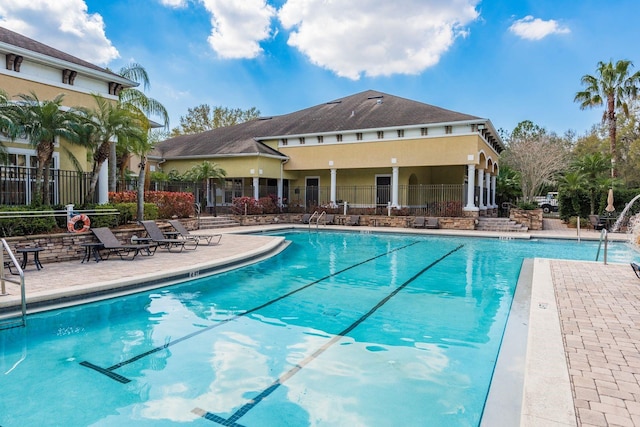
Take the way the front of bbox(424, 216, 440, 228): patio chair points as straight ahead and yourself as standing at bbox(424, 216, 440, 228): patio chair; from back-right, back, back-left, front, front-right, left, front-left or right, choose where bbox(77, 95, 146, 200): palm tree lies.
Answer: front-right

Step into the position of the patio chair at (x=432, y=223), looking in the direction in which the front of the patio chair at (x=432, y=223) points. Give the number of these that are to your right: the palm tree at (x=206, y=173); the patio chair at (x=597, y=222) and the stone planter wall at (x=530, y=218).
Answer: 1

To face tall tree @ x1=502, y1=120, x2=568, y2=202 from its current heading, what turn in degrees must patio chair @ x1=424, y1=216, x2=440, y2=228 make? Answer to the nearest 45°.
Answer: approximately 135° to its left

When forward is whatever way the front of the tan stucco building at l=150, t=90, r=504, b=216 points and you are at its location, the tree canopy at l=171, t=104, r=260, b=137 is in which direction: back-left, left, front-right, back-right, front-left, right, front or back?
back-right

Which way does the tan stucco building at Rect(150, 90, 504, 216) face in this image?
toward the camera

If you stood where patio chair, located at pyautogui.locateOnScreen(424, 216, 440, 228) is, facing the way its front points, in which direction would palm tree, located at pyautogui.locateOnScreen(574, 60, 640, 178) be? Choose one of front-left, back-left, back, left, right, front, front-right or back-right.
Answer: back-left

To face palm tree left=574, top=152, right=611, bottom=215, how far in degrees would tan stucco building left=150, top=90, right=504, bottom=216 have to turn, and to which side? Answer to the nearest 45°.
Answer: approximately 90° to its left

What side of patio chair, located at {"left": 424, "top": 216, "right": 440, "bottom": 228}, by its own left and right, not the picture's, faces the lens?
front

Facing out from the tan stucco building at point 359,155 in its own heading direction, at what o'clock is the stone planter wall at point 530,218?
The stone planter wall is roughly at 10 o'clock from the tan stucco building.

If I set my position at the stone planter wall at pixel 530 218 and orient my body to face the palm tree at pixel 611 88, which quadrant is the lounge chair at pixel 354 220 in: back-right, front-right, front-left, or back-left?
back-left

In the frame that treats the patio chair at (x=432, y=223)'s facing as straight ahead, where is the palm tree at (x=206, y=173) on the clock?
The palm tree is roughly at 3 o'clock from the patio chair.

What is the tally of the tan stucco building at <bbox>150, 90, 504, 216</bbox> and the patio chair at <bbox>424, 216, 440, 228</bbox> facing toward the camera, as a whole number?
2

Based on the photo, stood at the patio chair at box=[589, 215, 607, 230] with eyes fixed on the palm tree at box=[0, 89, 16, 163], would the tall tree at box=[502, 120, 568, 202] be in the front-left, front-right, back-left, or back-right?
back-right

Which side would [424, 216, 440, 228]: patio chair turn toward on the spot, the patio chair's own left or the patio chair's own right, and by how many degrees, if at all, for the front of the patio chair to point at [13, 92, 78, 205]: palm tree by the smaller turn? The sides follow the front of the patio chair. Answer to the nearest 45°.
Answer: approximately 45° to the patio chair's own right

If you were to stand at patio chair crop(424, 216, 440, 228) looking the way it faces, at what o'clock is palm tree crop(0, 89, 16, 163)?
The palm tree is roughly at 1 o'clock from the patio chair.
